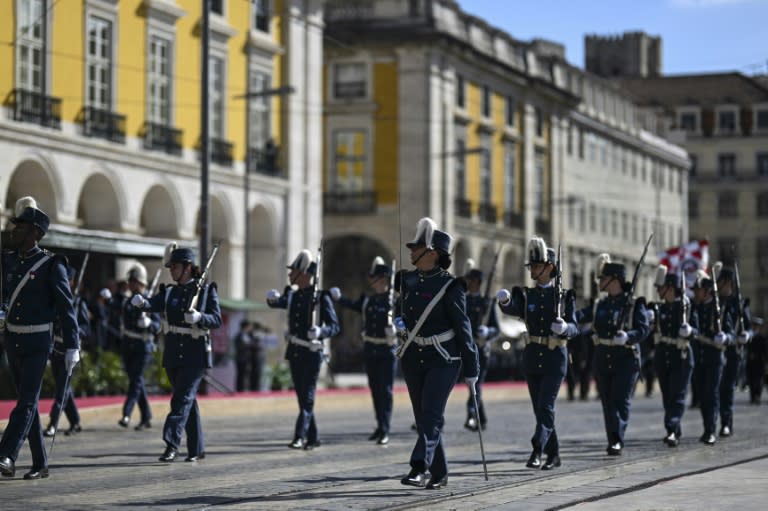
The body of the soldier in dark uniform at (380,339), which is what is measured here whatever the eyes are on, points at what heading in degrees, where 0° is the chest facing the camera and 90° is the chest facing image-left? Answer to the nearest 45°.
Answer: approximately 45°

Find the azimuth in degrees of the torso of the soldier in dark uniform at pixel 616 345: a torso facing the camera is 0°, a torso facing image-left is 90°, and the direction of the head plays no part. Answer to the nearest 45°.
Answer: approximately 45°

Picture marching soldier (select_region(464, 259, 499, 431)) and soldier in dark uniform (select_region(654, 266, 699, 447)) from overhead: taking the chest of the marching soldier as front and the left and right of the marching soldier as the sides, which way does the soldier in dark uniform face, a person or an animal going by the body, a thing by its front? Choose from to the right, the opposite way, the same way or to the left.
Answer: the same way

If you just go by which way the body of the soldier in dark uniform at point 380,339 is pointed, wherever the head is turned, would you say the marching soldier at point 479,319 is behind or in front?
behind

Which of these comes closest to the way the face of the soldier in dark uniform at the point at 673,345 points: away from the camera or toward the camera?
toward the camera

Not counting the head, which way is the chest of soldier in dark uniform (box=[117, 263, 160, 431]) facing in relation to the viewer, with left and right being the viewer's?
facing the viewer and to the left of the viewer

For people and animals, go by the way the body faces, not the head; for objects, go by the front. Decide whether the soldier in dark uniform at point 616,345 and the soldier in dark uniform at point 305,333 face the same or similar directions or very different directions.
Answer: same or similar directions

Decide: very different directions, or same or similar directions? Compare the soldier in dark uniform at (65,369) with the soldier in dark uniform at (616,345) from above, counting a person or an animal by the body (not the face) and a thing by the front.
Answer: same or similar directions

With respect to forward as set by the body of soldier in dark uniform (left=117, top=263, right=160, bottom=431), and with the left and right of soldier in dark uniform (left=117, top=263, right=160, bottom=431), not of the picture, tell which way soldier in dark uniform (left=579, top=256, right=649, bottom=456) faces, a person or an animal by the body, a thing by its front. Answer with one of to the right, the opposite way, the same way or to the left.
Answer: the same way

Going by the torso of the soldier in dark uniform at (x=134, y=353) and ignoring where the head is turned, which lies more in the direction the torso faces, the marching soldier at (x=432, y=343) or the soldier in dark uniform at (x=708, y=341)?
the marching soldier

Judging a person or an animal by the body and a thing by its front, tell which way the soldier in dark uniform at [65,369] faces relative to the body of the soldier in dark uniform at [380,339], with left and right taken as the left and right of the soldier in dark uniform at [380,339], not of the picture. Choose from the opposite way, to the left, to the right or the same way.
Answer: the same way

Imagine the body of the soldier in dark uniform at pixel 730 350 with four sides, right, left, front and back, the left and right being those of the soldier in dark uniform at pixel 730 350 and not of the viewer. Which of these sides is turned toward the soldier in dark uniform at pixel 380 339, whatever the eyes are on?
front

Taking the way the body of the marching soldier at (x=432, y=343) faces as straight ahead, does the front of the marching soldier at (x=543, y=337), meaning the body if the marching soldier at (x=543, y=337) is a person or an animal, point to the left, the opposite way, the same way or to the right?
the same way

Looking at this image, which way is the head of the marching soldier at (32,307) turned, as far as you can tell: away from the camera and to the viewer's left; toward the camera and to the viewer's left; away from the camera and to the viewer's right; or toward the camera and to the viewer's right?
toward the camera and to the viewer's left

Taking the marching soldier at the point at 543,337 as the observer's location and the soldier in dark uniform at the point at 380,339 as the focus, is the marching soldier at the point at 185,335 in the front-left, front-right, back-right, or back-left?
front-left

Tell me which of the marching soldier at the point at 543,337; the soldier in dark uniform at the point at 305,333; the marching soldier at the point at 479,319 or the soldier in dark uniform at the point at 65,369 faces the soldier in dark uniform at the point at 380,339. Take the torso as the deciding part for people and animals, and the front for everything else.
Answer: the marching soldier at the point at 479,319

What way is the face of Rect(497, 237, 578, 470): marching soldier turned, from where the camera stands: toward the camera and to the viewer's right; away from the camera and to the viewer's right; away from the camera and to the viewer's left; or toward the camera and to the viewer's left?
toward the camera and to the viewer's left

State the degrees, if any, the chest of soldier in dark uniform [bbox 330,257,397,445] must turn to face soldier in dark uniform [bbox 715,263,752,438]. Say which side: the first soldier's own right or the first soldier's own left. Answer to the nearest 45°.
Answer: approximately 135° to the first soldier's own left

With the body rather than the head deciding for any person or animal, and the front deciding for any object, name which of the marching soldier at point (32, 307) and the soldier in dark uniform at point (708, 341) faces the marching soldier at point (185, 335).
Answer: the soldier in dark uniform

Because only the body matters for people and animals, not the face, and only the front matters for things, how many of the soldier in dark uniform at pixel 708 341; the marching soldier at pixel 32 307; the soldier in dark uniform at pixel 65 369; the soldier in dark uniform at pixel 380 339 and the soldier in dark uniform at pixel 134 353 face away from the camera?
0
